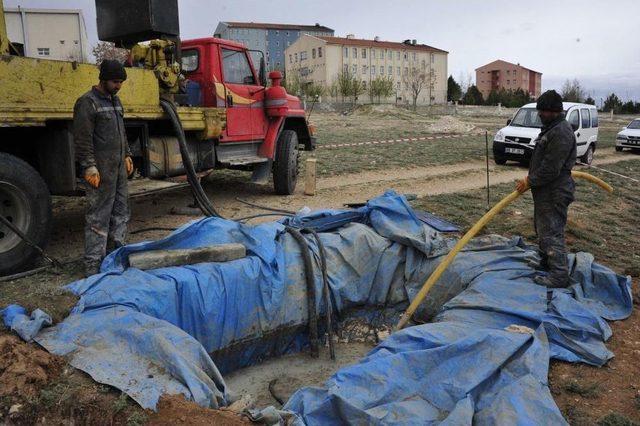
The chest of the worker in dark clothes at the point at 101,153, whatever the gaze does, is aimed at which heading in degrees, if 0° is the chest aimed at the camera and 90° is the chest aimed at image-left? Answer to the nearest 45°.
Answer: approximately 315°

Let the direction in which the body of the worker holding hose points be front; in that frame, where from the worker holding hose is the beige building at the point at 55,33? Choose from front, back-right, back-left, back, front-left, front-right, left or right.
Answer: front-right

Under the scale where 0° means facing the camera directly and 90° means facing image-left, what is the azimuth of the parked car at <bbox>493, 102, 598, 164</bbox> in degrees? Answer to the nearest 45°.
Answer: approximately 45°

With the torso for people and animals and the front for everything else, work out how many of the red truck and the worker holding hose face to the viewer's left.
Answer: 1

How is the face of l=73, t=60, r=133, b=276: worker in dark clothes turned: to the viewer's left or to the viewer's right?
to the viewer's right

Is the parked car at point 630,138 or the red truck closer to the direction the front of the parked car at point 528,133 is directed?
the red truck

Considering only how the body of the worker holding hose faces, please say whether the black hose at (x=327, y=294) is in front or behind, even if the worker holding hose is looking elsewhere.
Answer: in front

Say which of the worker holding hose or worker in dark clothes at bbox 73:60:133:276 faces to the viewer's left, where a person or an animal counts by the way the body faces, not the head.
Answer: the worker holding hose

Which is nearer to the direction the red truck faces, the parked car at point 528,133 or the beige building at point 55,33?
the parked car

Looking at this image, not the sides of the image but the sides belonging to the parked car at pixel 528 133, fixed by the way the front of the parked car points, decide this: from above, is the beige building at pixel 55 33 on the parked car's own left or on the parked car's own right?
on the parked car's own right

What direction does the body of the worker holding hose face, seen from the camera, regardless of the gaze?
to the viewer's left

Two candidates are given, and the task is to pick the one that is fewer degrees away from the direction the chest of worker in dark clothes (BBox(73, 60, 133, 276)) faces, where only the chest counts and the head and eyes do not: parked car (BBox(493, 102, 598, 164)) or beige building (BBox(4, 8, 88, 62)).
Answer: the parked car

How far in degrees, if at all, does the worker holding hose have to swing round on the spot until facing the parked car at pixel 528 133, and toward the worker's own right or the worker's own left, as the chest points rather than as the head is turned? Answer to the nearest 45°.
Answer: approximately 90° to the worker's own right

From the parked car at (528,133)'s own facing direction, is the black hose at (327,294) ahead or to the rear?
ahead
